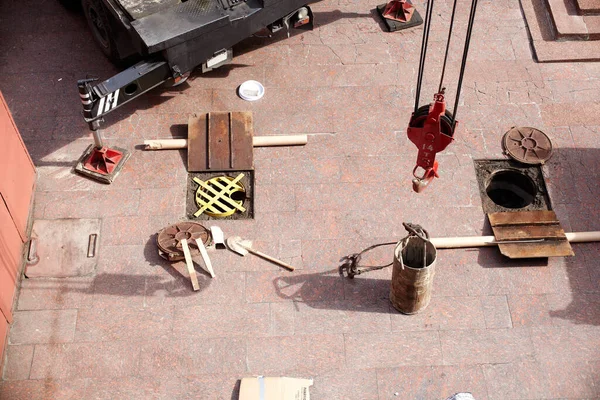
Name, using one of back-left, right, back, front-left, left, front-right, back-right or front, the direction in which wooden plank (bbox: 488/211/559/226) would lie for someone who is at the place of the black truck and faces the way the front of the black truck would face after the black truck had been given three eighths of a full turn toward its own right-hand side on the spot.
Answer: front-right

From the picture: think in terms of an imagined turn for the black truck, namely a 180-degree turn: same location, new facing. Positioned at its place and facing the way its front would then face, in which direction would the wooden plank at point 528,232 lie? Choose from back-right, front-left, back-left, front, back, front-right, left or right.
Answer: front

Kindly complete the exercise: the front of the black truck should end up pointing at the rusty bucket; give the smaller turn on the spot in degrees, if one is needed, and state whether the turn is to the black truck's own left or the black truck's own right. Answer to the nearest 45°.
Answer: approximately 180°

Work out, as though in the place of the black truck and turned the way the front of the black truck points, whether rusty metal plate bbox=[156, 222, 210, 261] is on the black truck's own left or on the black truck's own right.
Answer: on the black truck's own left

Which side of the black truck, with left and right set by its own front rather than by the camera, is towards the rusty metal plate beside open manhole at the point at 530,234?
back

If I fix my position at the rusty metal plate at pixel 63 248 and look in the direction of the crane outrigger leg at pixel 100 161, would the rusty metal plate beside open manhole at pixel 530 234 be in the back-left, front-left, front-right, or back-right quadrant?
front-right

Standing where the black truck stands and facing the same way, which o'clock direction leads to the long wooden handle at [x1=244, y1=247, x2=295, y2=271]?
The long wooden handle is roughly at 7 o'clock from the black truck.

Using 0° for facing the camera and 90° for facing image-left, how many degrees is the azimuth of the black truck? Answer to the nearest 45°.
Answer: approximately 135°

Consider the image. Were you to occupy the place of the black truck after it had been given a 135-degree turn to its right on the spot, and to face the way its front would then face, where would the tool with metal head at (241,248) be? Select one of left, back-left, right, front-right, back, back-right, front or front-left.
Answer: right

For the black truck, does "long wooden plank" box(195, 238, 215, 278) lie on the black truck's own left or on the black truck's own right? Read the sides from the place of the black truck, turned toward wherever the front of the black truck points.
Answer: on the black truck's own left

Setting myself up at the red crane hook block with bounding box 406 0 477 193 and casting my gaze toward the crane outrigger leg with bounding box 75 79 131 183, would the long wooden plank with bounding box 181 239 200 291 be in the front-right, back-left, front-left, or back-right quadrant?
front-left

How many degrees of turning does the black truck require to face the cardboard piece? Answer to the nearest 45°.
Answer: approximately 135° to its left
